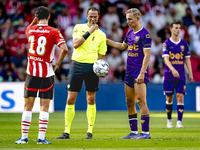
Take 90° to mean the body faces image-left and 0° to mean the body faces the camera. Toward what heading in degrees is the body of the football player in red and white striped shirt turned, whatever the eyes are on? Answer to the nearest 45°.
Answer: approximately 225°

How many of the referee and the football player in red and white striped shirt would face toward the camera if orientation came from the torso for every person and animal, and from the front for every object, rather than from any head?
1

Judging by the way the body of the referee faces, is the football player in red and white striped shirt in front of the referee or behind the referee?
in front

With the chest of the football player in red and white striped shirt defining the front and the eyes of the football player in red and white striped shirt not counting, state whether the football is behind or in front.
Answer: in front
